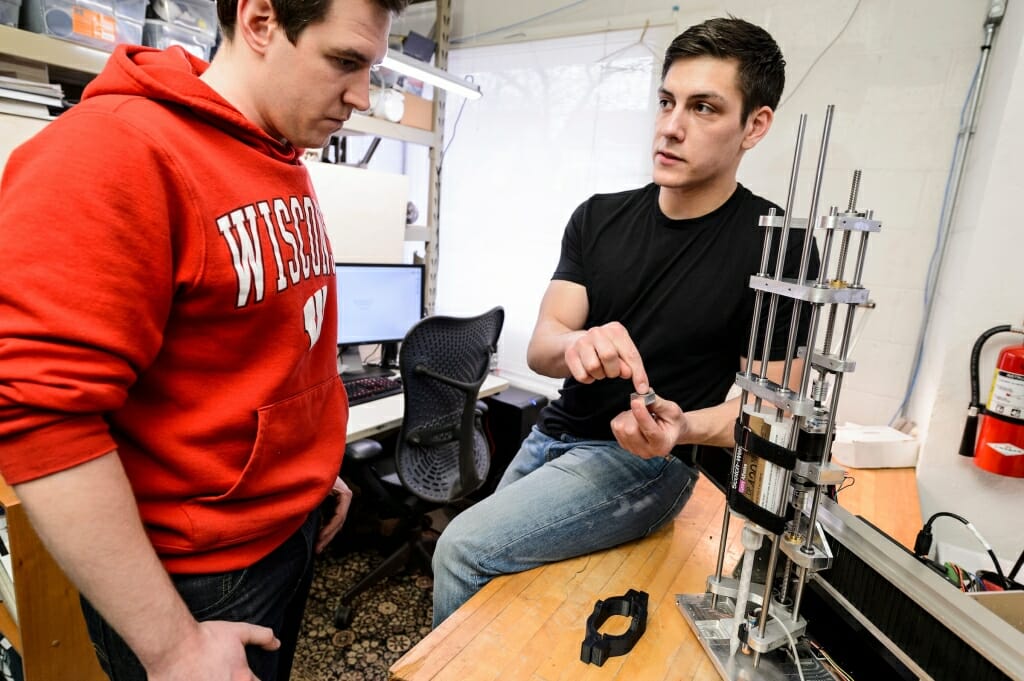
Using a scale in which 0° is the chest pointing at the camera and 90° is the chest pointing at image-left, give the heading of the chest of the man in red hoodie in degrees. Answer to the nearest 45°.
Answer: approximately 315°

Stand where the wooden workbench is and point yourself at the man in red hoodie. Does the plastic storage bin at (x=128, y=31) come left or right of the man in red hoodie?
right

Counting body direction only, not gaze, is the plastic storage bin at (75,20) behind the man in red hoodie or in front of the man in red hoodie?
behind

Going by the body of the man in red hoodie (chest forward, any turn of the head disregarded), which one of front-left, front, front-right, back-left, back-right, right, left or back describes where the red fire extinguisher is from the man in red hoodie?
front-left

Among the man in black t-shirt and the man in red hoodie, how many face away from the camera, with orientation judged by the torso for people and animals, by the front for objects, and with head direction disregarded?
0

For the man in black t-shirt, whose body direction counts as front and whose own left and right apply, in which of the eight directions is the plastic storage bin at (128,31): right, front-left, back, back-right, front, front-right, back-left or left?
front-right

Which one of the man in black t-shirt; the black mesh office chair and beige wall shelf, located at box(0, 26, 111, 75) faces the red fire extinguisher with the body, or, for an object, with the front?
the beige wall shelf

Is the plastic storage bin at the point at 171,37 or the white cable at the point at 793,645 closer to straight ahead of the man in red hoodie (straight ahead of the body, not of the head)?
the white cable

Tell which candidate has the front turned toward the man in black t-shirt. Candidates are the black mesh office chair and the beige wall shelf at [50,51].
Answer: the beige wall shelf

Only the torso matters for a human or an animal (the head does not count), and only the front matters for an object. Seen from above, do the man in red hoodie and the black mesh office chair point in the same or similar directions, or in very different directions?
very different directions

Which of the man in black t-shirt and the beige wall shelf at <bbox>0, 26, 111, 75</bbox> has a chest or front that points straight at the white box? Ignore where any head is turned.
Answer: the beige wall shelf

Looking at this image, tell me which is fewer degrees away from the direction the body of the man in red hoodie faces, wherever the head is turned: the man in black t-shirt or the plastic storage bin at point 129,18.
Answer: the man in black t-shirt

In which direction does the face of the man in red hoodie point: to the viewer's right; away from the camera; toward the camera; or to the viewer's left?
to the viewer's right
